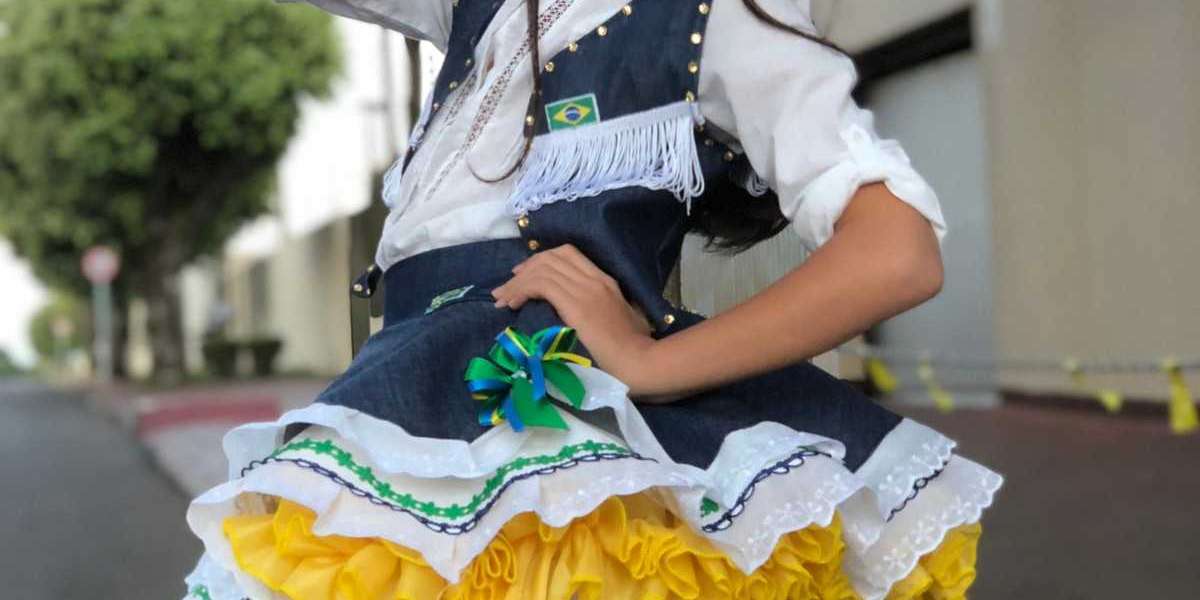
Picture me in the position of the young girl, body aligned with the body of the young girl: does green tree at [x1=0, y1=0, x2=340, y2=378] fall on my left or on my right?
on my right

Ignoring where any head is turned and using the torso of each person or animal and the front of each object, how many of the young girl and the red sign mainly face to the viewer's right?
0

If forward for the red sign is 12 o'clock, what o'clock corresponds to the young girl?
The young girl is roughly at 12 o'clock from the red sign.

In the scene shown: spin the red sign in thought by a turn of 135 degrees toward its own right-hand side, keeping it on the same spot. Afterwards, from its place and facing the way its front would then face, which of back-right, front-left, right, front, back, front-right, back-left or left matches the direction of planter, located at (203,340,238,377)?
right

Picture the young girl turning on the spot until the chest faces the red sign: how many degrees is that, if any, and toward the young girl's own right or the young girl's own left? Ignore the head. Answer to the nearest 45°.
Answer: approximately 135° to the young girl's own right

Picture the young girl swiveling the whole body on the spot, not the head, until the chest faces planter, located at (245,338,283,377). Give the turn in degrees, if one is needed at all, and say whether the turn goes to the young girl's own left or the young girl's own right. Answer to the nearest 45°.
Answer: approximately 135° to the young girl's own right
